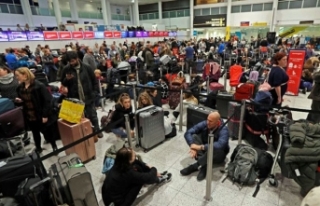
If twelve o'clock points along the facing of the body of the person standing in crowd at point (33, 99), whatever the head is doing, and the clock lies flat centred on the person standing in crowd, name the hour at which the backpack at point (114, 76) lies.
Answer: The backpack is roughly at 6 o'clock from the person standing in crowd.

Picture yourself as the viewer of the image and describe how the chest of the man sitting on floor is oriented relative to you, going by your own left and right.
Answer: facing the viewer and to the left of the viewer

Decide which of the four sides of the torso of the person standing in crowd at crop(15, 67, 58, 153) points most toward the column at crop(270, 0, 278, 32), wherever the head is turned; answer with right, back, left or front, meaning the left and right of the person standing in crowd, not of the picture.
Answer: back

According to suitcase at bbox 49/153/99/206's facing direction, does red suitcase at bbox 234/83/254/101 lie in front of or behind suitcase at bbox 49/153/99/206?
behind

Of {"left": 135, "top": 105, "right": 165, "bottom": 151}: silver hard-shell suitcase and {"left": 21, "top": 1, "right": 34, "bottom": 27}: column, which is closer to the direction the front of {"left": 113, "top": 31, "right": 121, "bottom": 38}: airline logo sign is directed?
the silver hard-shell suitcase

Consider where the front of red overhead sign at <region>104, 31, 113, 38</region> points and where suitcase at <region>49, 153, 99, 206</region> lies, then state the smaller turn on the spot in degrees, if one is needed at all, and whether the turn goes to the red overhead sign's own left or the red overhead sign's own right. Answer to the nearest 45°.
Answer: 0° — it already faces it

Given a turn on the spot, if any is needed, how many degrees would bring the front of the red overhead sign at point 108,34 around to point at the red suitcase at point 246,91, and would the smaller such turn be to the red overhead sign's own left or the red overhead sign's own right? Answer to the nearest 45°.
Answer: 0° — it already faces it

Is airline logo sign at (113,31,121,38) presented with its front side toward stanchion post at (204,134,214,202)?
yes

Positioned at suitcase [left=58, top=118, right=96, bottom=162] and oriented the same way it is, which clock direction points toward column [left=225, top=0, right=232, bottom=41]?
The column is roughly at 6 o'clock from the suitcase.

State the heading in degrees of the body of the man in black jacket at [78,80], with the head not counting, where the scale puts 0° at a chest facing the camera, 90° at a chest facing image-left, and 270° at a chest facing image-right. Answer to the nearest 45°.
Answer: approximately 45°

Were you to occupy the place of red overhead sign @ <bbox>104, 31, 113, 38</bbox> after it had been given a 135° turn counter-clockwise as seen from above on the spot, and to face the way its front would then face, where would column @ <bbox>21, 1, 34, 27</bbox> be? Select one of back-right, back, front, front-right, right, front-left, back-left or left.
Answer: left

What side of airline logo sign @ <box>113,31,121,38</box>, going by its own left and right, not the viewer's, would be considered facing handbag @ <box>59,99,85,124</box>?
front

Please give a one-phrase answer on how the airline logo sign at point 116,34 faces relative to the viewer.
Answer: facing the viewer
